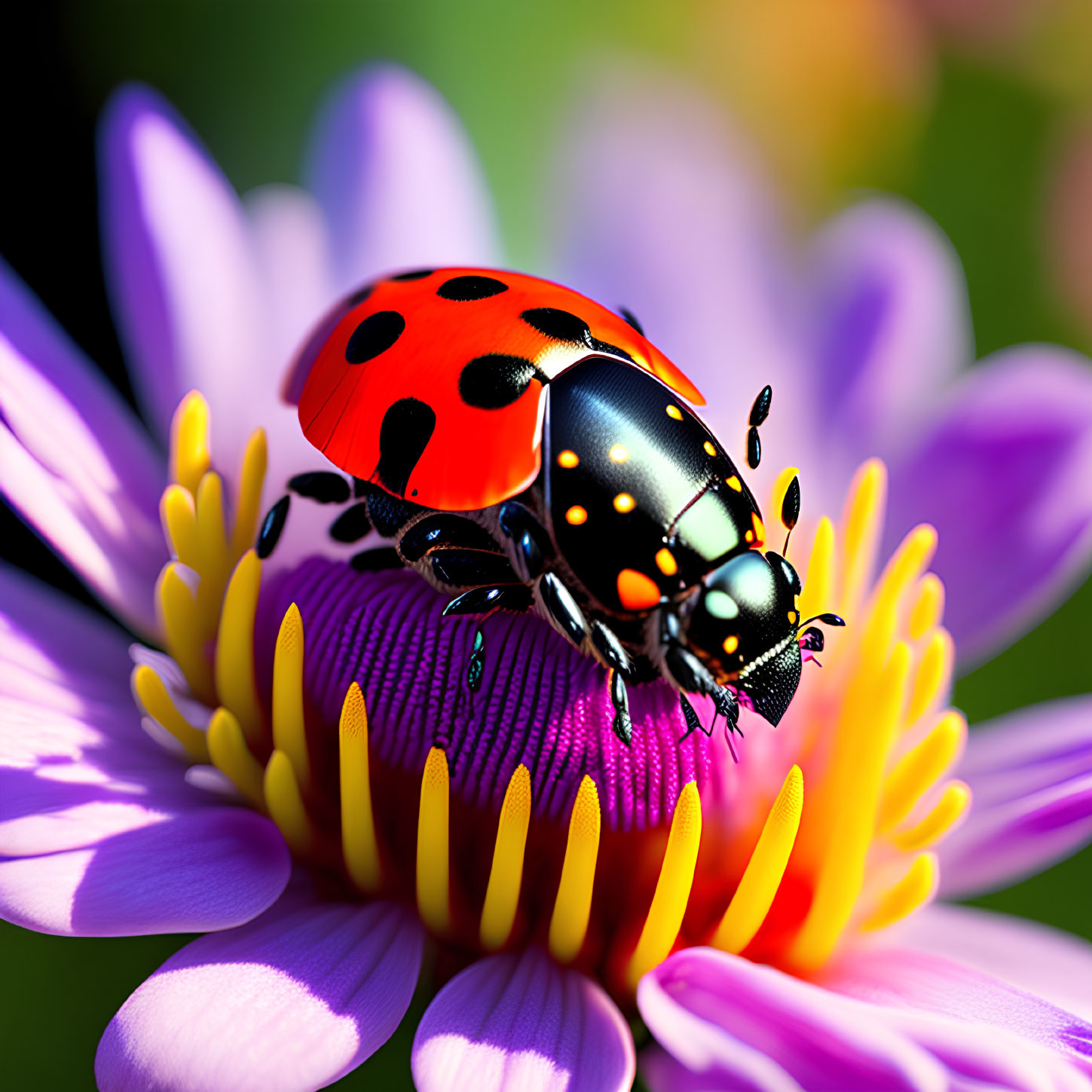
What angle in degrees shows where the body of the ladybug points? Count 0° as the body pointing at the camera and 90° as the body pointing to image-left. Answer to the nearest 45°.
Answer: approximately 315°
